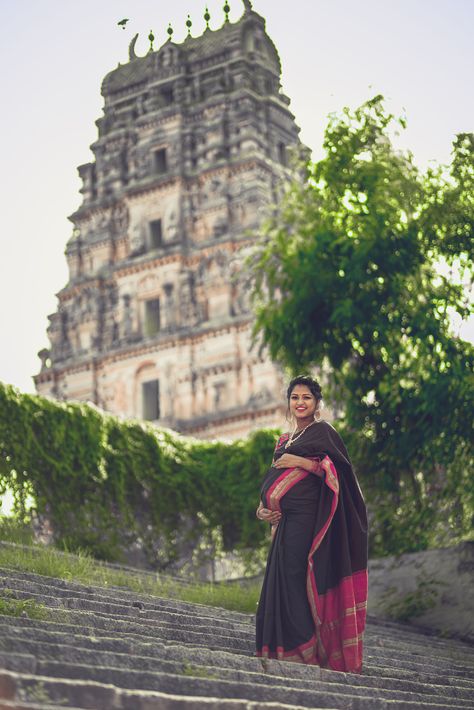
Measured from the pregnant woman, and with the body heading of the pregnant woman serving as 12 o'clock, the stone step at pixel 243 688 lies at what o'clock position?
The stone step is roughly at 11 o'clock from the pregnant woman.

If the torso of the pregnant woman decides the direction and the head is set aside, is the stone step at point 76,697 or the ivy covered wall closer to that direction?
the stone step

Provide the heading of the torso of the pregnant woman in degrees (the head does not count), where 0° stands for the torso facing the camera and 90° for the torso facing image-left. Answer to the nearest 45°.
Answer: approximately 45°

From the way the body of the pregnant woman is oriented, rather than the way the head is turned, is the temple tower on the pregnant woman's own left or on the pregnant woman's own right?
on the pregnant woman's own right

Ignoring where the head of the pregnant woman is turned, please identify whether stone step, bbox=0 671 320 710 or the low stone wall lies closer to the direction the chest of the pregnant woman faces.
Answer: the stone step
